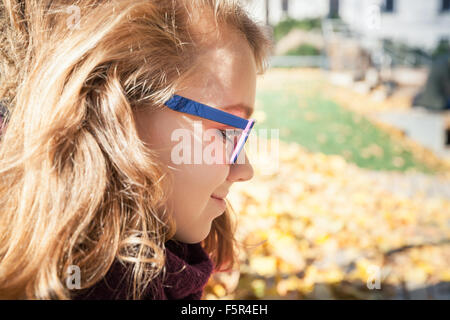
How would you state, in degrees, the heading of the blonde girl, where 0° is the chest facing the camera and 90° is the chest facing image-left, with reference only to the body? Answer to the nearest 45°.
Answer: approximately 270°

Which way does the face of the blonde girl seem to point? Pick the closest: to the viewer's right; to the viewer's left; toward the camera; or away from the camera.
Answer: to the viewer's right

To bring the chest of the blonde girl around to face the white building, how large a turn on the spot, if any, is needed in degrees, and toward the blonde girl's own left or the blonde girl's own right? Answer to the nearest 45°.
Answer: approximately 45° to the blonde girl's own left
